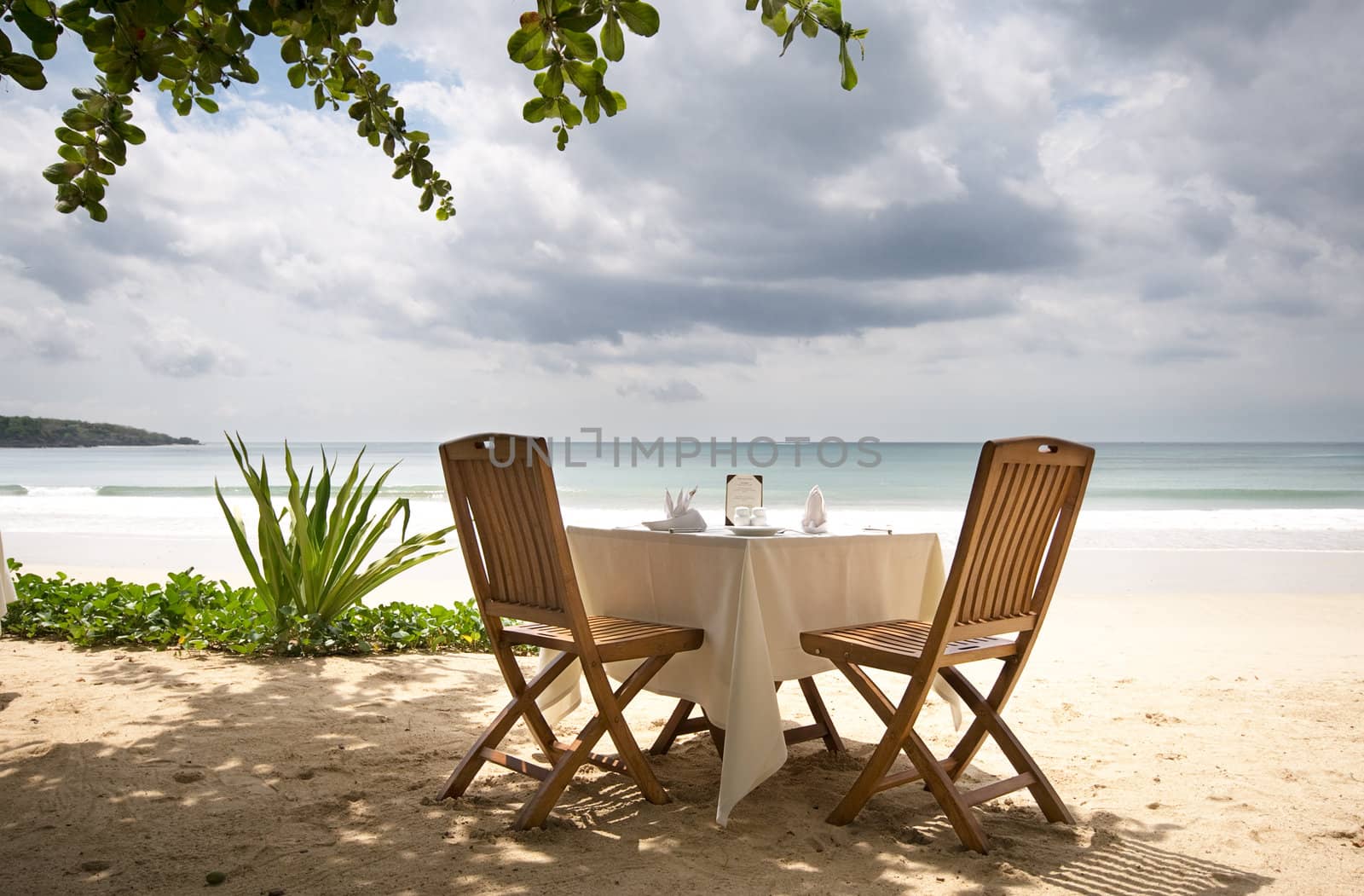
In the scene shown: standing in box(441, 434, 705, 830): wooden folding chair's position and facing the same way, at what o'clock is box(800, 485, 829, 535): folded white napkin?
The folded white napkin is roughly at 1 o'clock from the wooden folding chair.

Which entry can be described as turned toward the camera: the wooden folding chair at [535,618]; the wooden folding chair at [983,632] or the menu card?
the menu card

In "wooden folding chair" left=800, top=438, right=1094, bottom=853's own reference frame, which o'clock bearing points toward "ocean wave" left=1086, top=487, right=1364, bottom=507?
The ocean wave is roughly at 2 o'clock from the wooden folding chair.

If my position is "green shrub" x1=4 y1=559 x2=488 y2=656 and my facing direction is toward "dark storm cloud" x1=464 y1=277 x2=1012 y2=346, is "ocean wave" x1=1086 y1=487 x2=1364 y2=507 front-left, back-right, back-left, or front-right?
front-right

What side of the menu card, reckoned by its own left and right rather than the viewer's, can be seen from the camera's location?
front

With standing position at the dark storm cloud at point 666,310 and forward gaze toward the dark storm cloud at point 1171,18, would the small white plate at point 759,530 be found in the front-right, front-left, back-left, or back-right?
front-right

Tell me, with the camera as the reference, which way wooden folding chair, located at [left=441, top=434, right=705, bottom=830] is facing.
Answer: facing away from the viewer and to the right of the viewer

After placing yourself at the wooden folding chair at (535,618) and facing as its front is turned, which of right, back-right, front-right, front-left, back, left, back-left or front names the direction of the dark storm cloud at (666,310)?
front-left

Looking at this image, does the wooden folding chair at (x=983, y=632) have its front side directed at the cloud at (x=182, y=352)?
yes

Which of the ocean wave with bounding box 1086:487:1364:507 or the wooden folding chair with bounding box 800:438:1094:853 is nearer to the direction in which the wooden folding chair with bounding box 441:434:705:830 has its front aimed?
the ocean wave

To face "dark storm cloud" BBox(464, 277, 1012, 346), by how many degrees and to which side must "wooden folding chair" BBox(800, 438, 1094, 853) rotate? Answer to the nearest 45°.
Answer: approximately 45° to its right

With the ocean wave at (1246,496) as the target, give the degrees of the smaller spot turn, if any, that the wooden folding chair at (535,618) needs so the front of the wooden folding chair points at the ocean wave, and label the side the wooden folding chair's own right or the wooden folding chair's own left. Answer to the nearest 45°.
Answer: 0° — it already faces it

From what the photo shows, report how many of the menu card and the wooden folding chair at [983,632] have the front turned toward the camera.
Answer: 1

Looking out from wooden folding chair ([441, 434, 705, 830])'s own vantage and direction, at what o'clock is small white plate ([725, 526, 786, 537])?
The small white plate is roughly at 1 o'clock from the wooden folding chair.

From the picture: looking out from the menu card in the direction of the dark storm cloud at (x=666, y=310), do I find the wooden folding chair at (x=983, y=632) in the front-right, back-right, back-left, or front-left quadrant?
back-right

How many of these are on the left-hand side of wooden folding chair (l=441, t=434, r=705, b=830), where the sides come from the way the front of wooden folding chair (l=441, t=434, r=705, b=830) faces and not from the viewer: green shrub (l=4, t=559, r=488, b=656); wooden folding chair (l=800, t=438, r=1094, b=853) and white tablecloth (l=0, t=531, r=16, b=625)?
2
